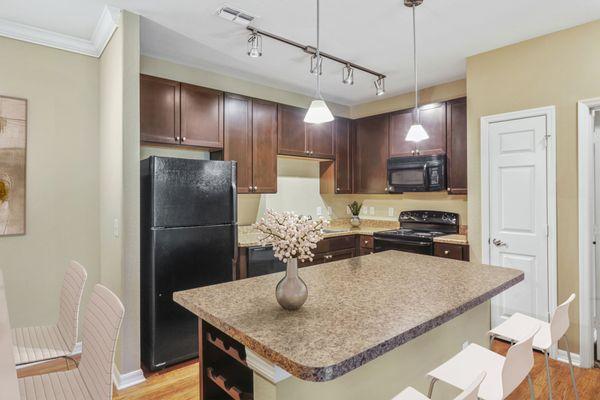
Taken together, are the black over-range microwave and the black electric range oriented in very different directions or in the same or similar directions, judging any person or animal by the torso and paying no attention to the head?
same or similar directions

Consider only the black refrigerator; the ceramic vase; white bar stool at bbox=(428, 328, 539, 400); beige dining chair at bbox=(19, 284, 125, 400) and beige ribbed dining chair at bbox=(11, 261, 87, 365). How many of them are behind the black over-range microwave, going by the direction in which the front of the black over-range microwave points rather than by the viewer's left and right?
0

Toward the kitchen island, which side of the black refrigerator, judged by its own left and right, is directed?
front

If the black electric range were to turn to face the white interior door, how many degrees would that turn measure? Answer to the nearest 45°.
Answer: approximately 90° to its left

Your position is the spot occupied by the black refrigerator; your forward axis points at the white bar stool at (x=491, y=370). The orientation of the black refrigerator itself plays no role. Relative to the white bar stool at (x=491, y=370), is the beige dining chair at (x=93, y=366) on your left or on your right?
right

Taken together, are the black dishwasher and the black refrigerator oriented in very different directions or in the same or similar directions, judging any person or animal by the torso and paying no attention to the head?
same or similar directions

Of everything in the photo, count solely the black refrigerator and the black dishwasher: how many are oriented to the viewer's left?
0

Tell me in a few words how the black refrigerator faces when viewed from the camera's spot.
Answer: facing the viewer and to the right of the viewer

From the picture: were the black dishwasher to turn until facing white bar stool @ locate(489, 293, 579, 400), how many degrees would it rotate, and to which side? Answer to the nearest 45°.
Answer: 0° — it already faces it

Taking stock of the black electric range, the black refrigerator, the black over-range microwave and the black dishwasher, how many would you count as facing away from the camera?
0

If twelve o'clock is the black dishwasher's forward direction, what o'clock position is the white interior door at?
The white interior door is roughly at 11 o'clock from the black dishwasher.

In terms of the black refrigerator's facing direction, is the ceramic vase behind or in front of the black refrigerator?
in front

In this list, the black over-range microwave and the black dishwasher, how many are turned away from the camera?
0

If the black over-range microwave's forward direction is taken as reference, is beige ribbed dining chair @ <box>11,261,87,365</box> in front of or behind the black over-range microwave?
in front

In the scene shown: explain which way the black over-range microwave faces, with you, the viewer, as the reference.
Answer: facing the viewer and to the left of the viewer

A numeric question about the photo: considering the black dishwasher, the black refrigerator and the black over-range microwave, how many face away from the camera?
0
